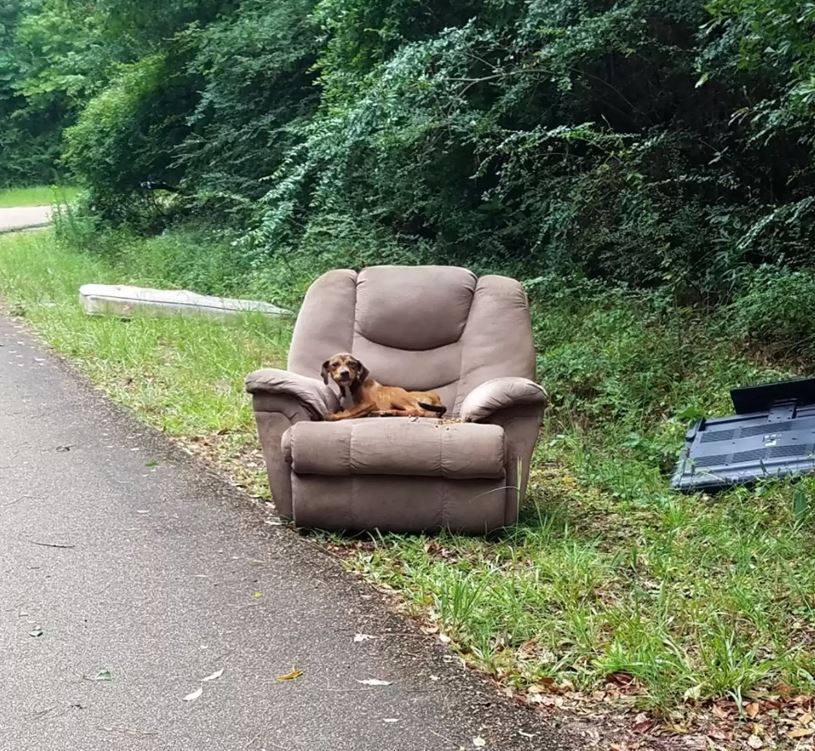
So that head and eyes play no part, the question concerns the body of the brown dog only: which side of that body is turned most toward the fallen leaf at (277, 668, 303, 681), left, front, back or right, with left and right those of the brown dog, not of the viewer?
left

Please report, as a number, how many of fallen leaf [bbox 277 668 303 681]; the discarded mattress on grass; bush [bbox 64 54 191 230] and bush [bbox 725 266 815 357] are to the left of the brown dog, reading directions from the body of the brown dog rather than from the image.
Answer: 1

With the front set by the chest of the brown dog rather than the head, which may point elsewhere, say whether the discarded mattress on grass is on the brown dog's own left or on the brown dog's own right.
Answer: on the brown dog's own right

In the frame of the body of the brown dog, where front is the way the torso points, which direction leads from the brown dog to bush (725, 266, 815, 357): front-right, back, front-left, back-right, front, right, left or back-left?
back-right

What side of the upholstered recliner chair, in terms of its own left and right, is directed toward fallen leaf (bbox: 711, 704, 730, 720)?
front

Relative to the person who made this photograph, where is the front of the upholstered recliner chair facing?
facing the viewer

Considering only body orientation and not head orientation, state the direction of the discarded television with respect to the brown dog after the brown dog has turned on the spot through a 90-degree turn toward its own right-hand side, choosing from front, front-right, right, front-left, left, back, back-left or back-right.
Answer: right

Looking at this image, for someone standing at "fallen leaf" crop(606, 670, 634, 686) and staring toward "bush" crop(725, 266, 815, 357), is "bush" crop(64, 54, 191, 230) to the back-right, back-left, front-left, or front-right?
front-left

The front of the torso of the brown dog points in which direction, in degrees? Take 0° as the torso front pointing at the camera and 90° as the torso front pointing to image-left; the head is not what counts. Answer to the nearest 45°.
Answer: approximately 90°

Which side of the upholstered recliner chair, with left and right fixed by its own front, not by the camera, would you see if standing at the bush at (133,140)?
back

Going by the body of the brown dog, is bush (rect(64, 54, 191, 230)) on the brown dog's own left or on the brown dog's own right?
on the brown dog's own right
